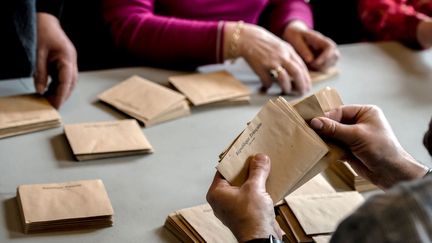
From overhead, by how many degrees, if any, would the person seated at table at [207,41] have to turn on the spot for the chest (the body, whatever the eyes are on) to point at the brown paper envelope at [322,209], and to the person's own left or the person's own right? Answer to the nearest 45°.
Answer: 0° — they already face it

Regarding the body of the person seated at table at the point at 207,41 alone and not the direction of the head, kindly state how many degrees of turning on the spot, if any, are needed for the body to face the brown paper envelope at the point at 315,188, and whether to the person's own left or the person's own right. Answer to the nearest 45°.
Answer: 0° — they already face it

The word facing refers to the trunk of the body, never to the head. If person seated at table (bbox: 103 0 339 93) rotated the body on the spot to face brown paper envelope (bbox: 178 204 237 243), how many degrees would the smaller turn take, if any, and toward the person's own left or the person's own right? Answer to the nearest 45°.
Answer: approximately 45° to the person's own right

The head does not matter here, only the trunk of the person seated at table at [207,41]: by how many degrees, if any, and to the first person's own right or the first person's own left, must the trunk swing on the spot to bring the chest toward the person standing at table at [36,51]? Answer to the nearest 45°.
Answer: approximately 90° to the first person's own right

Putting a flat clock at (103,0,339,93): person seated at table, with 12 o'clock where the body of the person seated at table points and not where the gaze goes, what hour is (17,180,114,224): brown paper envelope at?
The brown paper envelope is roughly at 2 o'clock from the person seated at table.

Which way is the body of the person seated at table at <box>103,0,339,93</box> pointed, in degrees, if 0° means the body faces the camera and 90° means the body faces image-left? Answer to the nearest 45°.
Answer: approximately 315°

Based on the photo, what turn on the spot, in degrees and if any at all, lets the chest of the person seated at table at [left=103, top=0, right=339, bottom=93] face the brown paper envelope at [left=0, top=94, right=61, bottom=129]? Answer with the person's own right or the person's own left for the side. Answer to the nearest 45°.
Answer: approximately 90° to the person's own right
